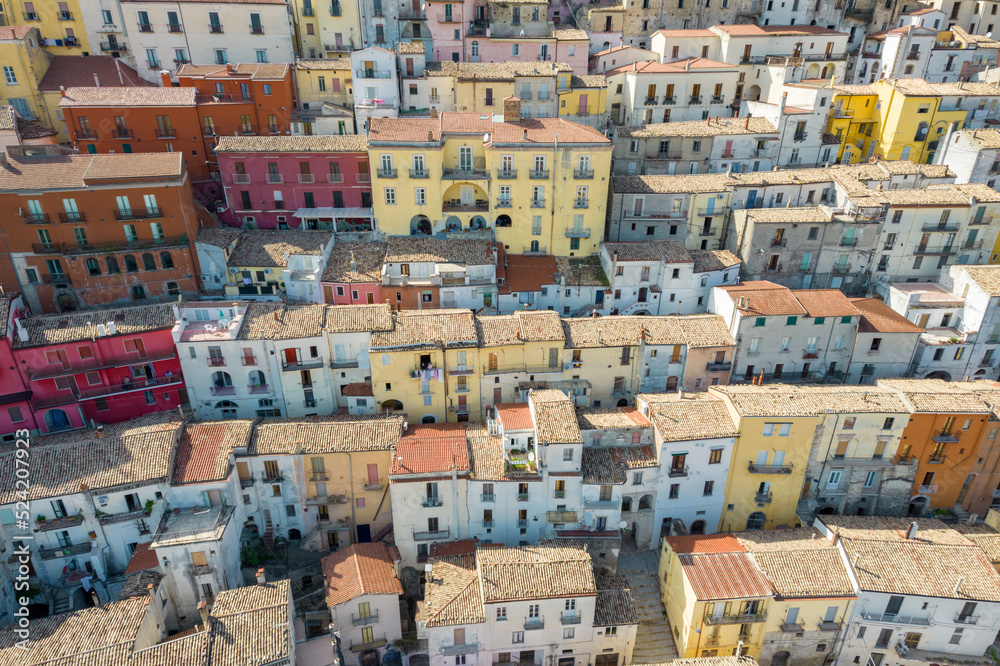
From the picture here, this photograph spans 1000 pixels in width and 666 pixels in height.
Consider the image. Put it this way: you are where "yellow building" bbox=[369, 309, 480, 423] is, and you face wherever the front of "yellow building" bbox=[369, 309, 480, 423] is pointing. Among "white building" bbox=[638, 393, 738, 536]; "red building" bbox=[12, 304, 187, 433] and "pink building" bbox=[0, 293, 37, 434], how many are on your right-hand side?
2

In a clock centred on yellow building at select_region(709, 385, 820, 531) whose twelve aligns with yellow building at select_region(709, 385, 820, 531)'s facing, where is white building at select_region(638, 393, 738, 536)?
The white building is roughly at 2 o'clock from the yellow building.

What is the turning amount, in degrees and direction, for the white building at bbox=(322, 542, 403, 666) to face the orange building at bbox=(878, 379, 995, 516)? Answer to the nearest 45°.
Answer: approximately 90° to its left

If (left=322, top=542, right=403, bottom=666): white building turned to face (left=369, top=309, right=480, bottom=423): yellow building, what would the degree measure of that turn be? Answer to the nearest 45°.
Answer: approximately 135° to its left

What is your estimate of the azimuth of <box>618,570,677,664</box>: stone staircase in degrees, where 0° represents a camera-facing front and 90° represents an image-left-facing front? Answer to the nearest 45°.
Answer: approximately 0°

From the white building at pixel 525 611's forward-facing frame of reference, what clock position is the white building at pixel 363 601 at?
the white building at pixel 363 601 is roughly at 3 o'clock from the white building at pixel 525 611.

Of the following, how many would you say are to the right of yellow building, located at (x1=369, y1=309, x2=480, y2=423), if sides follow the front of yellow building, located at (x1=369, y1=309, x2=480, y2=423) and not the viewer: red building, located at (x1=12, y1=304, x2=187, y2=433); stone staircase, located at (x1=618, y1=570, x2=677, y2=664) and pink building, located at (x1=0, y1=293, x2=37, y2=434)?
2

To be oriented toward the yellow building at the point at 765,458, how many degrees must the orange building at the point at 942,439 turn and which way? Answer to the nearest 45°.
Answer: approximately 45° to its right
